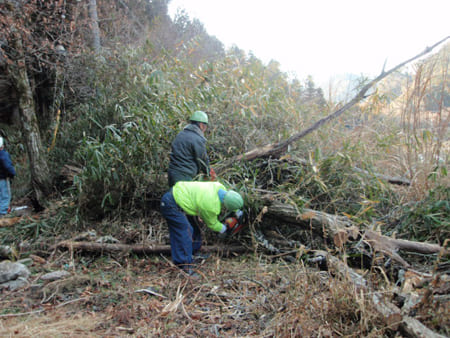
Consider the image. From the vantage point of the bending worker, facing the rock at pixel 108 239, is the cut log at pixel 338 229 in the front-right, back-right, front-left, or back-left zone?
back-right

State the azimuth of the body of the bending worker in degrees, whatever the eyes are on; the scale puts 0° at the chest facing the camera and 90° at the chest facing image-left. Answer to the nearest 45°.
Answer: approximately 270°

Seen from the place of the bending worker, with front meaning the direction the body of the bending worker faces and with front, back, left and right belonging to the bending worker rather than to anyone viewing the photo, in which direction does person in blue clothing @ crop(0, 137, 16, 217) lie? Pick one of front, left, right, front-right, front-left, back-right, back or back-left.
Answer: back-left

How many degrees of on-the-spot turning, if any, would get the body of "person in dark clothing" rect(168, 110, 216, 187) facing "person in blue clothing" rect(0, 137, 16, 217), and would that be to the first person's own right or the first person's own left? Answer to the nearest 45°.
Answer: approximately 90° to the first person's own left

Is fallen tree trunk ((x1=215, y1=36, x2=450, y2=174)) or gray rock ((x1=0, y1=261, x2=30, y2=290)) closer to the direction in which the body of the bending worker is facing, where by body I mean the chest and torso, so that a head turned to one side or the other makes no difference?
the fallen tree trunk

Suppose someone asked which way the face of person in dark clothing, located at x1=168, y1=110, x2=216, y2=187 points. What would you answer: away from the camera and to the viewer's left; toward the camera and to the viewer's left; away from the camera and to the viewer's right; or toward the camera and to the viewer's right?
away from the camera and to the viewer's right

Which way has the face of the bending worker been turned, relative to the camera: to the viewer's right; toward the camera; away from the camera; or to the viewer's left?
to the viewer's right

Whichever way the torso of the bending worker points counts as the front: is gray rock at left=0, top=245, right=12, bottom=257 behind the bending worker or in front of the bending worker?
behind

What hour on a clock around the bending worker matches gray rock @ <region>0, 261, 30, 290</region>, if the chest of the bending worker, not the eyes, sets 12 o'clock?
The gray rock is roughly at 6 o'clock from the bending worker.

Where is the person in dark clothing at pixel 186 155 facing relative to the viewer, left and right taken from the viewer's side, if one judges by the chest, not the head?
facing away from the viewer and to the right of the viewer

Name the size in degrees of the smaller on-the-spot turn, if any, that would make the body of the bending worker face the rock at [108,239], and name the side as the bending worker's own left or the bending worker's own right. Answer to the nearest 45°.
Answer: approximately 135° to the bending worker's own left

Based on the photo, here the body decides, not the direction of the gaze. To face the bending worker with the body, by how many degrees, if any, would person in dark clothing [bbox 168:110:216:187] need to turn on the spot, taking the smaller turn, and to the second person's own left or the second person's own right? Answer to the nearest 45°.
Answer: approximately 135° to the second person's own right
